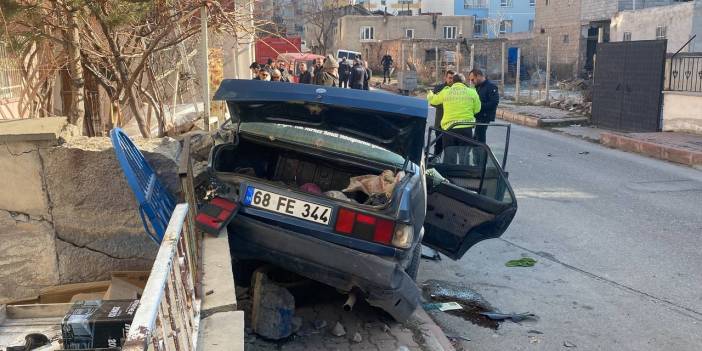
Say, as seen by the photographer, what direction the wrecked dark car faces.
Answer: facing away from the viewer

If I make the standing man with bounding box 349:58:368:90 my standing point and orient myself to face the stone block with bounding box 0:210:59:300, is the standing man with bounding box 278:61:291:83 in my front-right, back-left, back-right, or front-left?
back-right

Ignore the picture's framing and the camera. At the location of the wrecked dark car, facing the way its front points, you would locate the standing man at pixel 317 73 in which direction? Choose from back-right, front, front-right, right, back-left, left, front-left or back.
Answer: front

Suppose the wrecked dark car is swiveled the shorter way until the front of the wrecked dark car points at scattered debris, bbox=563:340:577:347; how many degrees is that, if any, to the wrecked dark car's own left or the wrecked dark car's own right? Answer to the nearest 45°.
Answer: approximately 90° to the wrecked dark car's own right

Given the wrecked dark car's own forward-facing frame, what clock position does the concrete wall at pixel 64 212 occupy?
The concrete wall is roughly at 9 o'clock from the wrecked dark car.

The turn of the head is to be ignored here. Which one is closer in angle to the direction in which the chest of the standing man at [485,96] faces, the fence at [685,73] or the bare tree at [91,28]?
the bare tree

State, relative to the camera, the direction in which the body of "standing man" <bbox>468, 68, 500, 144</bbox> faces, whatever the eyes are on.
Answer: to the viewer's left

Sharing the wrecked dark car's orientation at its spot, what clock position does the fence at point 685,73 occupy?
The fence is roughly at 1 o'clock from the wrecked dark car.
